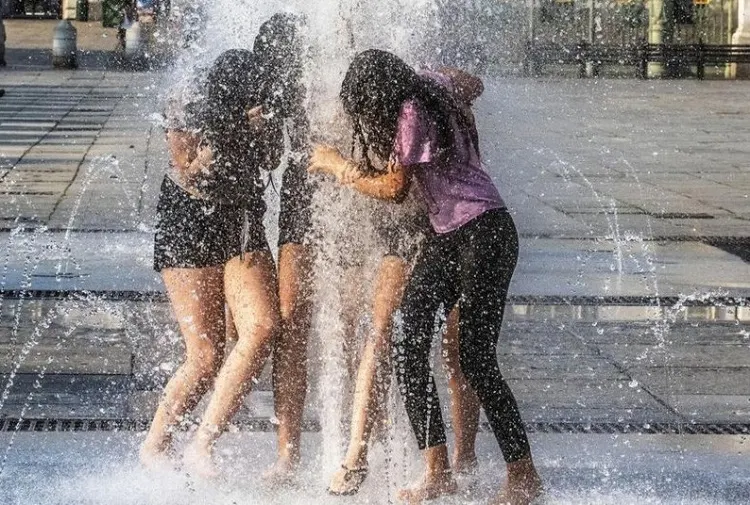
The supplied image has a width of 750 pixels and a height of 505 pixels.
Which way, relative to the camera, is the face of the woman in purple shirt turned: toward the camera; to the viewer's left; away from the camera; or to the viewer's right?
to the viewer's left

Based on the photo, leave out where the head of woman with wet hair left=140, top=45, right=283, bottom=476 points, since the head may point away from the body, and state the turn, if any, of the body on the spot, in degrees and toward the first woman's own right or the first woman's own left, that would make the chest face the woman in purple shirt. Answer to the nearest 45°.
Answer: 0° — they already face them
